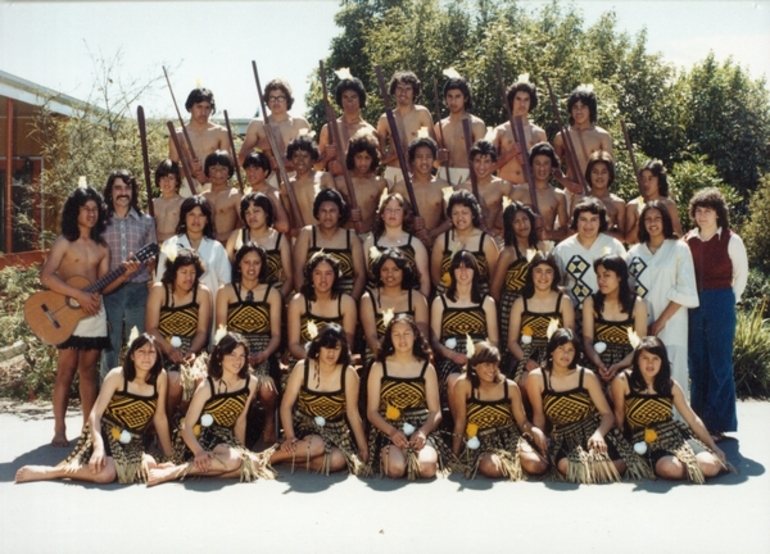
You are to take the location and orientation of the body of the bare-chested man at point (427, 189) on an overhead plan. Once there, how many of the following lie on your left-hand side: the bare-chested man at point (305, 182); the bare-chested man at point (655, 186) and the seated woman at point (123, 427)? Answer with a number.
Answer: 1

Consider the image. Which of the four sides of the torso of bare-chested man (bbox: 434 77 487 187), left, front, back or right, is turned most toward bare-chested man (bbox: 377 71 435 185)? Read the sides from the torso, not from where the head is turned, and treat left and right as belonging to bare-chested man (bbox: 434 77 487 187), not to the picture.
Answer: right

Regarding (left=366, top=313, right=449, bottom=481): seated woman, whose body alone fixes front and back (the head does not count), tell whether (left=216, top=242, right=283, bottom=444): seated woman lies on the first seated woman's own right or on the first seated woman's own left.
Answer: on the first seated woman's own right

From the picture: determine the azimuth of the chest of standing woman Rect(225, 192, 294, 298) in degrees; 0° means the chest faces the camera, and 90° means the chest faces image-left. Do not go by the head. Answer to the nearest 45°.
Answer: approximately 0°
